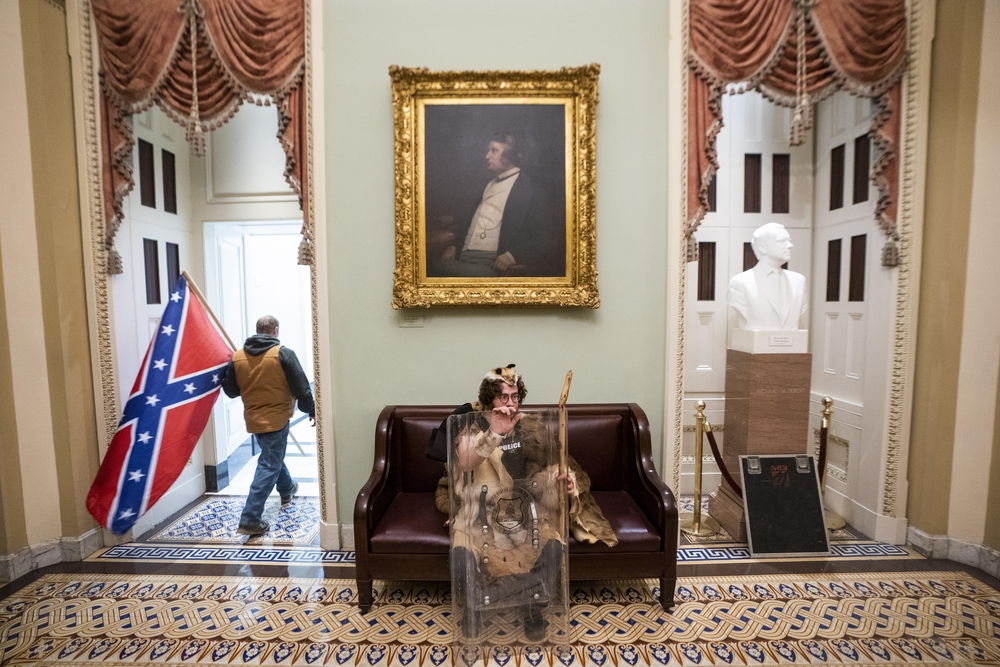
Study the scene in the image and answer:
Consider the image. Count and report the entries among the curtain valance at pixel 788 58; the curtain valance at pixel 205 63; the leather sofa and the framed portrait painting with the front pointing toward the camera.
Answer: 4

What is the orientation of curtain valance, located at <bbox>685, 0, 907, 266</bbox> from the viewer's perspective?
toward the camera

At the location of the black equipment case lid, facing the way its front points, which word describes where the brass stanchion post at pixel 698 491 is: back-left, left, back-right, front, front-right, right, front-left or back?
right

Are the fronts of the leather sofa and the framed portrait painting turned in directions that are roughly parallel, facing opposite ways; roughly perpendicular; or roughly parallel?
roughly parallel

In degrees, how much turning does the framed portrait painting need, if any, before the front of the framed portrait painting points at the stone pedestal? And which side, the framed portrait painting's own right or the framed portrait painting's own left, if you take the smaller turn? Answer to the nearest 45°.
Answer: approximately 90° to the framed portrait painting's own left

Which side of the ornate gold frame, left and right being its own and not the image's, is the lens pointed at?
front

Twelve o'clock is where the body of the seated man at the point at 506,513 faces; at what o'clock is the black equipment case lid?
The black equipment case lid is roughly at 8 o'clock from the seated man.

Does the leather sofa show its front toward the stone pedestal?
no

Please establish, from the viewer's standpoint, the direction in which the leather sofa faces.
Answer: facing the viewer

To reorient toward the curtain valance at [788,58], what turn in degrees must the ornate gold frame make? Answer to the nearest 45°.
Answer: approximately 90° to its left

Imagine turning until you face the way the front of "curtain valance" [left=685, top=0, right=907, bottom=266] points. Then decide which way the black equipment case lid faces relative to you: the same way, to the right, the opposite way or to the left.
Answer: the same way

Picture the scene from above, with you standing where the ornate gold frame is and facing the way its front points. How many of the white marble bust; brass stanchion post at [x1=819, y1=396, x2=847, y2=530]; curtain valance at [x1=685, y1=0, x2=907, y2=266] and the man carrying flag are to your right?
1

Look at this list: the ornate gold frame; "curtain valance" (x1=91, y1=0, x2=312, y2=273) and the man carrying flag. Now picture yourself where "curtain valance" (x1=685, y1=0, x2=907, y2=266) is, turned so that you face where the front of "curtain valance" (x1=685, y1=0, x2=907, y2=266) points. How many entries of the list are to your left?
0

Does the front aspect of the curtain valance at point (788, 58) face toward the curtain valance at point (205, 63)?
no

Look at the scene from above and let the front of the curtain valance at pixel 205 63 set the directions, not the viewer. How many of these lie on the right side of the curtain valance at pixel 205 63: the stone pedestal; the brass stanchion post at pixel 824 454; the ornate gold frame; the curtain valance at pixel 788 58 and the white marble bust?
0

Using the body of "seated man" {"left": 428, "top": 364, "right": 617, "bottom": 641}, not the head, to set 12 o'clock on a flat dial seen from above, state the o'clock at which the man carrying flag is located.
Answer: The man carrying flag is roughly at 4 o'clock from the seated man.
